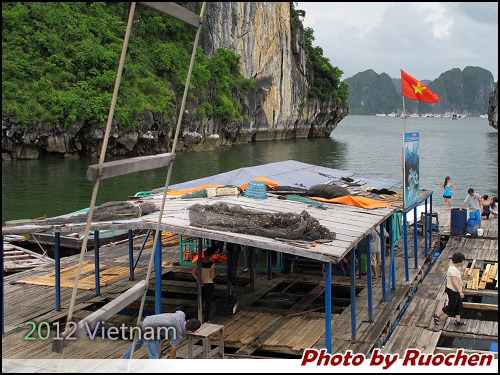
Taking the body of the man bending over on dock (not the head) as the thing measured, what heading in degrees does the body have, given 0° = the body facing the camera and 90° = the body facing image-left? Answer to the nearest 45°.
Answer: approximately 270°

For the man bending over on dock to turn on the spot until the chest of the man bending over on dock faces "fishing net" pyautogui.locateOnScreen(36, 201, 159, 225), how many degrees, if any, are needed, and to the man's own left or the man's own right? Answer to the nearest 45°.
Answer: approximately 90° to the man's own left

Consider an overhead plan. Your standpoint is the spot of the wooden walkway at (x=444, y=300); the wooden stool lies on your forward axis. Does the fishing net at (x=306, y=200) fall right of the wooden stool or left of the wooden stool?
right
